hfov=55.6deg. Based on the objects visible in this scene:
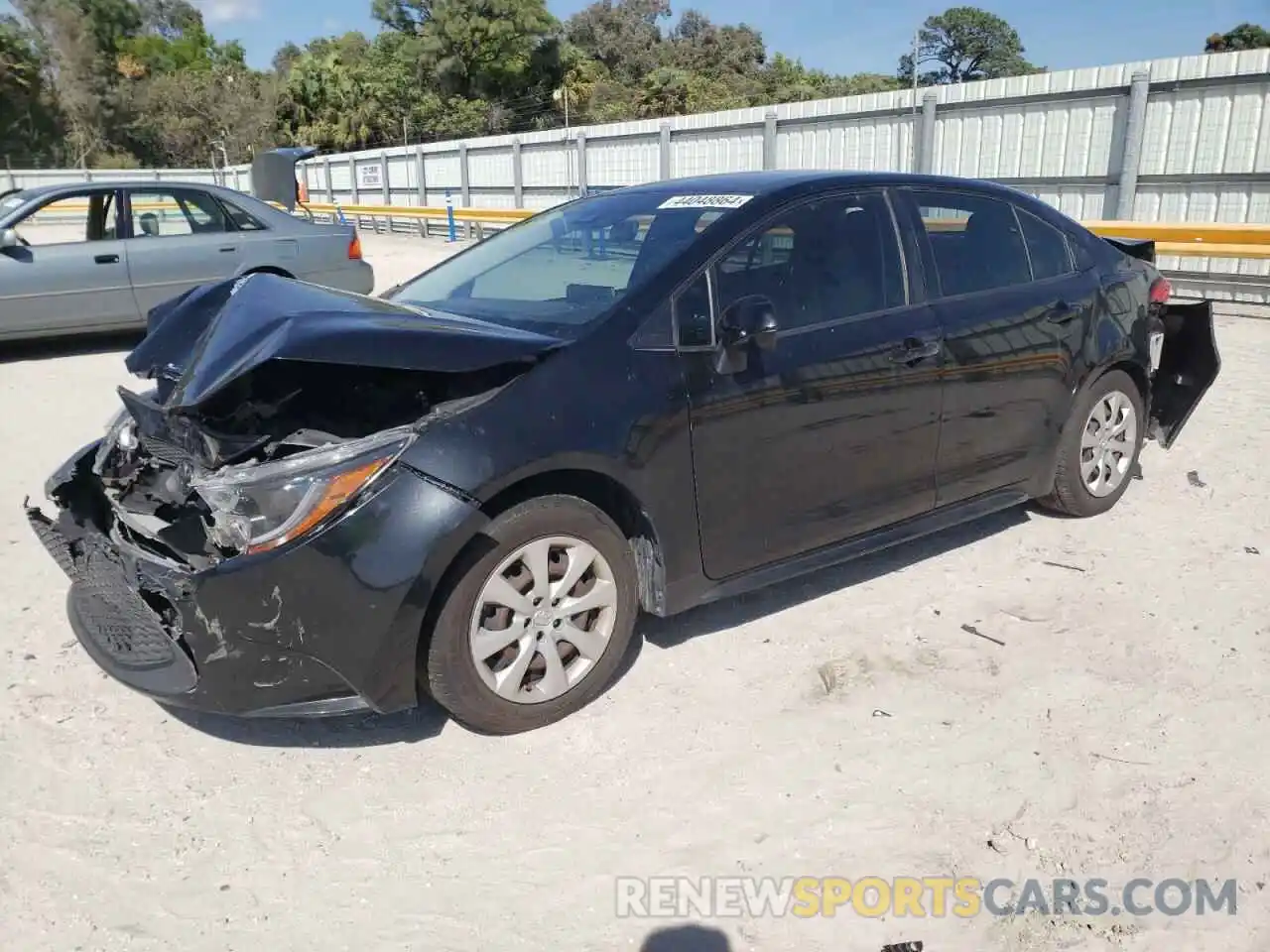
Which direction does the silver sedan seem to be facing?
to the viewer's left

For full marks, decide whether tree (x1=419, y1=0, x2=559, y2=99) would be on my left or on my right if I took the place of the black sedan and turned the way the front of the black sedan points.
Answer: on my right

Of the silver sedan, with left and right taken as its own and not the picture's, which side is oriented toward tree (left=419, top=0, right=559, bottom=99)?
right

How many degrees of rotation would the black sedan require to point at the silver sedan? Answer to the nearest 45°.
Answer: approximately 90° to its right

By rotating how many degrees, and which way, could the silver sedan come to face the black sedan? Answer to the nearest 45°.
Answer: approximately 90° to its left

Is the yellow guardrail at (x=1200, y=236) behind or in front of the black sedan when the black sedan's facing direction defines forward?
behind

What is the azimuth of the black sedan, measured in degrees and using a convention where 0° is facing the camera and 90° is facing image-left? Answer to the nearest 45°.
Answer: approximately 45°
